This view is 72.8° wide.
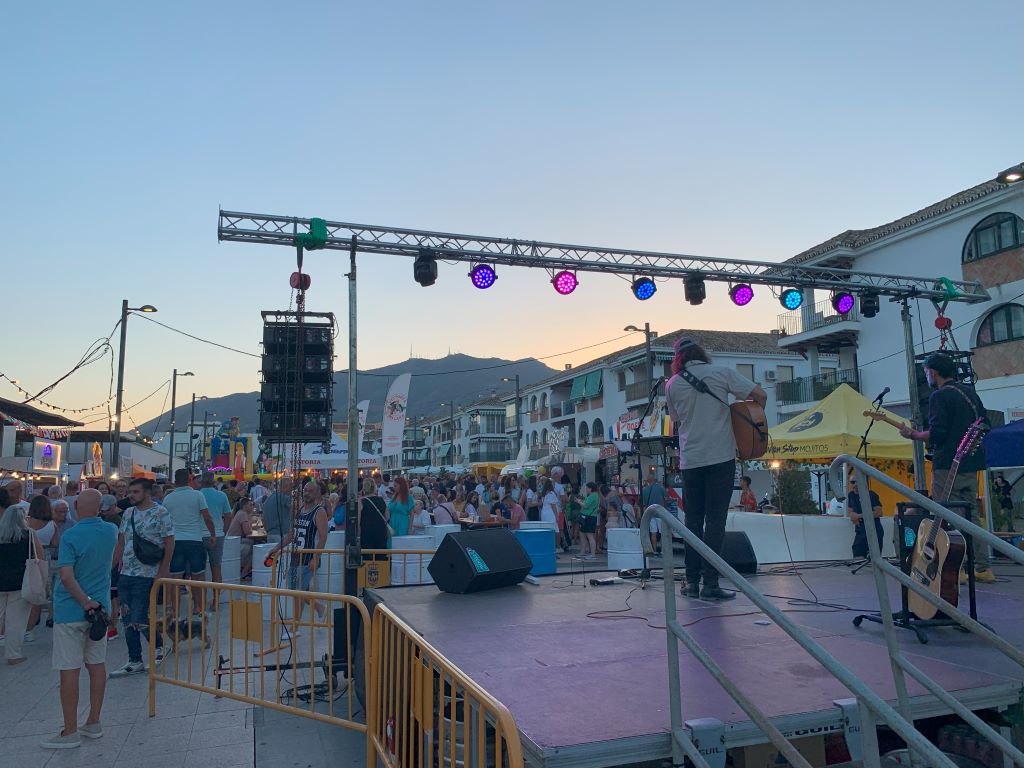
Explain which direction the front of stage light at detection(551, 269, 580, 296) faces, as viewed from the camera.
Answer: facing the viewer

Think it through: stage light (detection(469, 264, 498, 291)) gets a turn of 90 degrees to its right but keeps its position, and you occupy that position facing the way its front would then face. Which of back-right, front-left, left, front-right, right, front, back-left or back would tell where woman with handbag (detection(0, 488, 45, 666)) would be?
front-left

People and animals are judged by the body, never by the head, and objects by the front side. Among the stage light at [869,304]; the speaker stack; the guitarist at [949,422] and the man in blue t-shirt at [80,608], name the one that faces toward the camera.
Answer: the stage light

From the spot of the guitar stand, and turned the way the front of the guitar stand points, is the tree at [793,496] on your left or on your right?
on your right

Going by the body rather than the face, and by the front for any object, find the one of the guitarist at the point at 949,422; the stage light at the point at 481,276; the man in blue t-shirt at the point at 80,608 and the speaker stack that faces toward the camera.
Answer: the stage light

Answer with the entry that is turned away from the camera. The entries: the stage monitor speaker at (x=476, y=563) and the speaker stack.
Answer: the speaker stack

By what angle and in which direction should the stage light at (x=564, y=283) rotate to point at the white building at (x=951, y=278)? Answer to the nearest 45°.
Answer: approximately 135° to its left

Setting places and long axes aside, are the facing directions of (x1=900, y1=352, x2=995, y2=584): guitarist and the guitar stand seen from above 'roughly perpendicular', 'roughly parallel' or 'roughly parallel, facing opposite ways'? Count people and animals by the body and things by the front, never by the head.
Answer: roughly perpendicular

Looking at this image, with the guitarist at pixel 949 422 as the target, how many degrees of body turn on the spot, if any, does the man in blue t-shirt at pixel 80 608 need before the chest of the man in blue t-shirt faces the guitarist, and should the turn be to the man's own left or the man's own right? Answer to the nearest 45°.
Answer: approximately 180°

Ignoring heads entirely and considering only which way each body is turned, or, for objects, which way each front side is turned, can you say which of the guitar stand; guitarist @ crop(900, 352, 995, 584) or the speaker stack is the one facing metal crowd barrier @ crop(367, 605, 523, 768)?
the guitar stand

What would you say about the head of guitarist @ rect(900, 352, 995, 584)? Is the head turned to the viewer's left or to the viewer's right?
to the viewer's left

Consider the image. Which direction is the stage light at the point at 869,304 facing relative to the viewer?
toward the camera
